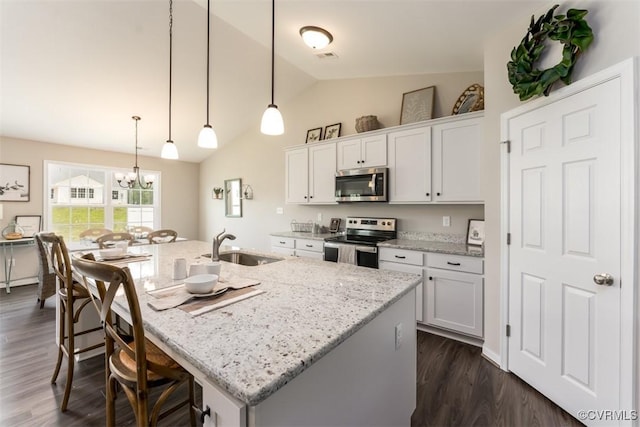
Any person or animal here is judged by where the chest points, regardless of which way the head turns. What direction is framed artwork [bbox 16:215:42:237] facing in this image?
toward the camera

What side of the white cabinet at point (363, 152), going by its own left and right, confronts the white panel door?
left

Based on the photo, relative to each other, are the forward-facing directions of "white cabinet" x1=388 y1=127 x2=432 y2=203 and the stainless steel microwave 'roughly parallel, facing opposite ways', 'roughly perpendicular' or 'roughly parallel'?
roughly parallel

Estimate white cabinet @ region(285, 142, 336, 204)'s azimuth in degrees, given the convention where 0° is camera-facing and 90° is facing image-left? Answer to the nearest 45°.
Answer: approximately 45°

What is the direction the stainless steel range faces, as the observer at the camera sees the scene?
facing the viewer and to the left of the viewer

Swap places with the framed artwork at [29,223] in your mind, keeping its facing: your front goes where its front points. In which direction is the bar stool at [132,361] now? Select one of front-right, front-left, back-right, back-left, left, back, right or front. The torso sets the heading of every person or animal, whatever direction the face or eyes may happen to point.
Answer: front

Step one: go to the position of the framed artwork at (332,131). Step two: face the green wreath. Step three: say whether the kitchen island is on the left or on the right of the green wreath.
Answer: right

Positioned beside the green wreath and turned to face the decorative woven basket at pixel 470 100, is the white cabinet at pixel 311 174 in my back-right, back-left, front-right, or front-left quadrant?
front-left

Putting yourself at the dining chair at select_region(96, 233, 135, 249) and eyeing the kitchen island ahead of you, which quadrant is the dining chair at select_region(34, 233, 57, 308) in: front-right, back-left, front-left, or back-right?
back-right

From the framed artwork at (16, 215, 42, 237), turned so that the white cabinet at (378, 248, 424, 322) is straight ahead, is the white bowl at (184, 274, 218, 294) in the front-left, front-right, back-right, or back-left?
front-right

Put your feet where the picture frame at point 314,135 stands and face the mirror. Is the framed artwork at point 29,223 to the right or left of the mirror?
left

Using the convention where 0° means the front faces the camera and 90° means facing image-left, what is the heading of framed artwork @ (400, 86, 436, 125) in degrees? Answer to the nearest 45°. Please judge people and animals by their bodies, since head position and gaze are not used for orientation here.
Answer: approximately 45°
